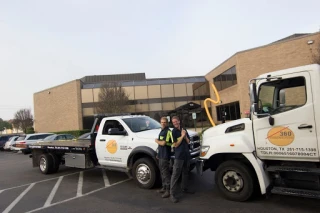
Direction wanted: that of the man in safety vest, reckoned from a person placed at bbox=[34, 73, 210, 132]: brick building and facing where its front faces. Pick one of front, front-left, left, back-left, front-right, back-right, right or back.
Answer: front

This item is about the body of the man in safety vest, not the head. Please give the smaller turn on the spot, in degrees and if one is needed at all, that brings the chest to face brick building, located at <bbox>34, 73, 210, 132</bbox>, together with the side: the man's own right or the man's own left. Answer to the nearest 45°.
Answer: approximately 135° to the man's own right

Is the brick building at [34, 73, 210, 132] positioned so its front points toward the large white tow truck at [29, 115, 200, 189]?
yes

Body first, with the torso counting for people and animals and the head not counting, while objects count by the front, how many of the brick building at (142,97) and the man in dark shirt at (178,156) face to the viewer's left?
0

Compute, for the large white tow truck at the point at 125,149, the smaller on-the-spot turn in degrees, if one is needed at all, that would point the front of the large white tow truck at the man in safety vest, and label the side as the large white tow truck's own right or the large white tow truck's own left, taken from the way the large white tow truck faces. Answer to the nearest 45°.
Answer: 0° — it already faces them

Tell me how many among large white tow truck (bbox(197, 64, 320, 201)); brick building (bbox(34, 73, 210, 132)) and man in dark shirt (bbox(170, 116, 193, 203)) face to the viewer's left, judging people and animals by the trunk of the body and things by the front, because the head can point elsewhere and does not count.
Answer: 1

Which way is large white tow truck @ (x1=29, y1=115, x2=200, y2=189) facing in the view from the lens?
facing the viewer and to the right of the viewer

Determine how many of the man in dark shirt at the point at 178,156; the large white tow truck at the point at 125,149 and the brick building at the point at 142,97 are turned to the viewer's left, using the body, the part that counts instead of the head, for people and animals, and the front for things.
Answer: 0

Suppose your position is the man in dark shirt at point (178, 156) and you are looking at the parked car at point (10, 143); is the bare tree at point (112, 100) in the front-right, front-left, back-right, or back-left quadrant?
front-right

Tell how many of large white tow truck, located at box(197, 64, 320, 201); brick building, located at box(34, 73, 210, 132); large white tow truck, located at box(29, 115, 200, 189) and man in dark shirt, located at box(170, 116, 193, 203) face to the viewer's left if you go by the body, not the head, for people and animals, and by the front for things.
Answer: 1

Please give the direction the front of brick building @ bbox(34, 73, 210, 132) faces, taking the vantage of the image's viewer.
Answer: facing the viewer

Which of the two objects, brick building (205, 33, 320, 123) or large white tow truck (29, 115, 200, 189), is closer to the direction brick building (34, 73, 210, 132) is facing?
the large white tow truck

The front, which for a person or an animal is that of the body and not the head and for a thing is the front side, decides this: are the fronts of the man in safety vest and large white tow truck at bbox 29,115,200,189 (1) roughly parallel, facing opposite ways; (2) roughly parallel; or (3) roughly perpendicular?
roughly perpendicular

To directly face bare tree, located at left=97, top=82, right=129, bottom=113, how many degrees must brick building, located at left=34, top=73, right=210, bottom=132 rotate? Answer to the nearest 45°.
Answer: approximately 45° to its right

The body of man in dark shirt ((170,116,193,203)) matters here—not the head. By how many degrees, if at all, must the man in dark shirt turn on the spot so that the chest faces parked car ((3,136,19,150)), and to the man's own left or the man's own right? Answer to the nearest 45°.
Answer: approximately 180°

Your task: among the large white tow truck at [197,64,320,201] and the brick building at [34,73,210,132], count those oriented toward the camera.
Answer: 1

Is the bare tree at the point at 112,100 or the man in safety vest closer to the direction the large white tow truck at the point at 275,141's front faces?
the man in safety vest

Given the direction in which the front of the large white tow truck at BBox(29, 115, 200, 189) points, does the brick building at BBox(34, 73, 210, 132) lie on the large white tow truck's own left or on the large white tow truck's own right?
on the large white tow truck's own left
